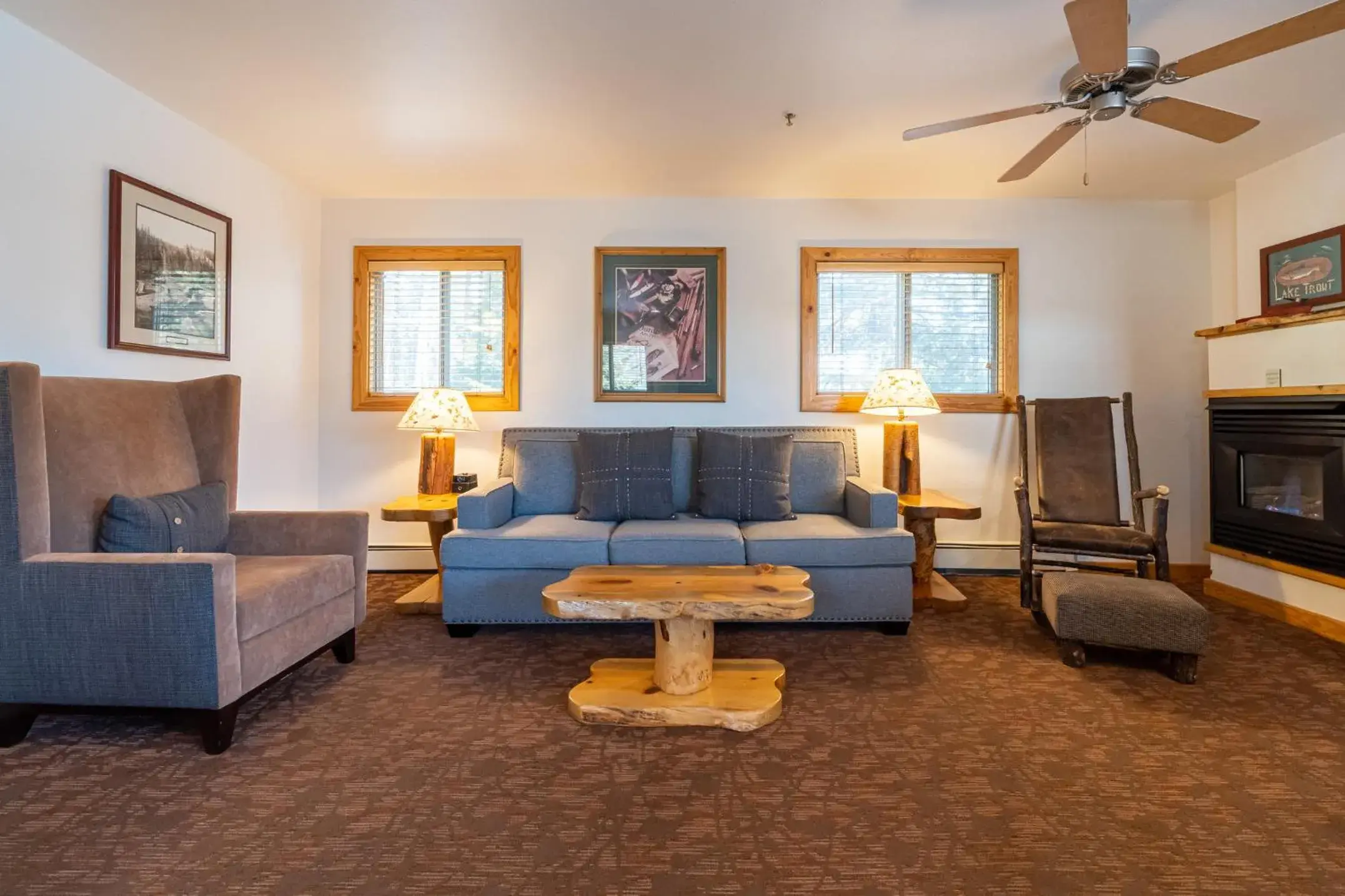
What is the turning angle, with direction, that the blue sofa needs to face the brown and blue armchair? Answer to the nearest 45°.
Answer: approximately 45° to its right

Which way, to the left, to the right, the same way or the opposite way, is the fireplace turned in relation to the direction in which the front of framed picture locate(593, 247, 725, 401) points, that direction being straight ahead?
to the right

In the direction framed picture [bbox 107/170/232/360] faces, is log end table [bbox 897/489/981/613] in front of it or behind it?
in front

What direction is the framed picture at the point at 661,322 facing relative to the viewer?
toward the camera

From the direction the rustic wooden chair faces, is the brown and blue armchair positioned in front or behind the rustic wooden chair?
in front

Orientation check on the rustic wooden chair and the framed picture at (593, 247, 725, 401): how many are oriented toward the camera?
2

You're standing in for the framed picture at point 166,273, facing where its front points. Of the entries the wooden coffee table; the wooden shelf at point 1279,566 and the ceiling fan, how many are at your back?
0

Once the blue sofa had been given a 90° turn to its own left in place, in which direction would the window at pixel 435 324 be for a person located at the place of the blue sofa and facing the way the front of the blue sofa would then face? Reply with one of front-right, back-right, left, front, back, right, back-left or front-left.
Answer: back-left

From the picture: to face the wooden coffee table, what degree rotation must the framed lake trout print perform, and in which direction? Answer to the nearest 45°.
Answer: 0° — it already faces it

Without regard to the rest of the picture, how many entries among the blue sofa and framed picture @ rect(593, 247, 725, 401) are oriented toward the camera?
2

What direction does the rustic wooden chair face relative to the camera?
toward the camera

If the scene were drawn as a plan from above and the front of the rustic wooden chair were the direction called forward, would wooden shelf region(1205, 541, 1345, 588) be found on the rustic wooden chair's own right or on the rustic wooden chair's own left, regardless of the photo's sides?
on the rustic wooden chair's own left

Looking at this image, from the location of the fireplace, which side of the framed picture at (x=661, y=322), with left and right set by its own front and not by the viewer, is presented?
left

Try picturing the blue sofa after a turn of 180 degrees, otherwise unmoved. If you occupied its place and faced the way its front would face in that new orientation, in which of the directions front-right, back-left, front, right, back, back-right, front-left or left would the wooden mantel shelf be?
right

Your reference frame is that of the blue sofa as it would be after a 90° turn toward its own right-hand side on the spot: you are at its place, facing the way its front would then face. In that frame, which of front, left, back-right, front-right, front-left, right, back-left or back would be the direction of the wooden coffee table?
left

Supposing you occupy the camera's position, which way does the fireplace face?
facing the viewer and to the left of the viewer

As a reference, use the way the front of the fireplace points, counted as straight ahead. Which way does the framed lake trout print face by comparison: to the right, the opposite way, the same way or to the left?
the same way

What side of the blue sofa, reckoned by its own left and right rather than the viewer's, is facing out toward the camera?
front

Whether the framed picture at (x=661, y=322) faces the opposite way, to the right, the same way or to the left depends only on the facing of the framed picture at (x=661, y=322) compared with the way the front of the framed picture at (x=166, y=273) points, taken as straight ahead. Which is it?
to the right
